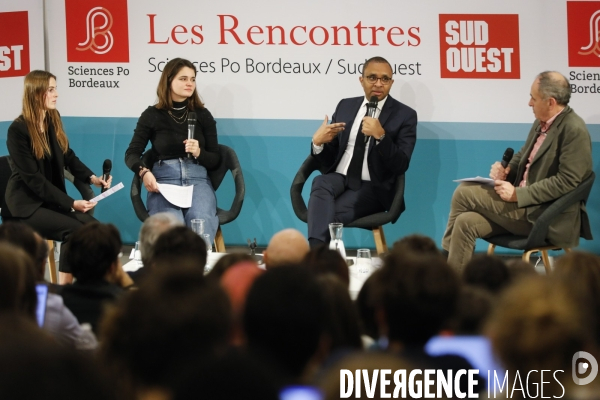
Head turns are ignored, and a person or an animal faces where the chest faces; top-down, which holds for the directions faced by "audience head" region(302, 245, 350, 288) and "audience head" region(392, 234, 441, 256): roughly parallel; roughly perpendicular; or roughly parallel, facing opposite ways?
roughly parallel

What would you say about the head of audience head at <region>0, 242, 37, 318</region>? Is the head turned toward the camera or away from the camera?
away from the camera

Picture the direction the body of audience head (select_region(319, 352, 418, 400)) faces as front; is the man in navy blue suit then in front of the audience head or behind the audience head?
in front

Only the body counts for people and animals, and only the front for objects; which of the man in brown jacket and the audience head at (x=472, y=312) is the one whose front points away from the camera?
the audience head

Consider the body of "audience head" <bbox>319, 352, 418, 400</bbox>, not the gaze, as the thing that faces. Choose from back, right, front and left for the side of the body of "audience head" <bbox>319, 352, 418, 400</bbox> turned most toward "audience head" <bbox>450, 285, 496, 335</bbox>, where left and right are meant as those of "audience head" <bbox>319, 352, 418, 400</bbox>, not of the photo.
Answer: front

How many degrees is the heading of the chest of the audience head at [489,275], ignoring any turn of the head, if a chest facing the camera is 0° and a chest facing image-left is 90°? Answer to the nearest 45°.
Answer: approximately 180°

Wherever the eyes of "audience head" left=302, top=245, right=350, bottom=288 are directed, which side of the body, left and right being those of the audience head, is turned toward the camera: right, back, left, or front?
back

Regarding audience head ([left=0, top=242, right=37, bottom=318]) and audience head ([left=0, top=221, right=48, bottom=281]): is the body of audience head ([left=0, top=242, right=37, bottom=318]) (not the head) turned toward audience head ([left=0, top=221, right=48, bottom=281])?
yes

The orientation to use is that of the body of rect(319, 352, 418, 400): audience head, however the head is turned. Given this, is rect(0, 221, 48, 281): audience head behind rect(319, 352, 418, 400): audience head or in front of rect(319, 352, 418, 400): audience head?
in front

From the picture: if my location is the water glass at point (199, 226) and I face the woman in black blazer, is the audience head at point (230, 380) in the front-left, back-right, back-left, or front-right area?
back-left

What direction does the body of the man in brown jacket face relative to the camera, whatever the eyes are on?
to the viewer's left

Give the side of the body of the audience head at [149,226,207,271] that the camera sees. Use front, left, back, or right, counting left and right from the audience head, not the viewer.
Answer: back

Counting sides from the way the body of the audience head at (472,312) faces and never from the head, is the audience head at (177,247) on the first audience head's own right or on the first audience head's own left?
on the first audience head's own left

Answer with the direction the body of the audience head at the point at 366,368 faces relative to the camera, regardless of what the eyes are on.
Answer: away from the camera

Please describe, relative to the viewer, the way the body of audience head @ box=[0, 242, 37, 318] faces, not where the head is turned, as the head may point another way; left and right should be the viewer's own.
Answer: facing away from the viewer

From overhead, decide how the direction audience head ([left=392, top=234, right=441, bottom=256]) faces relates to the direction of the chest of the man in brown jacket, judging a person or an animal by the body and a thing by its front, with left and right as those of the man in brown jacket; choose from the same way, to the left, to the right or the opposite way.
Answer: to the right
